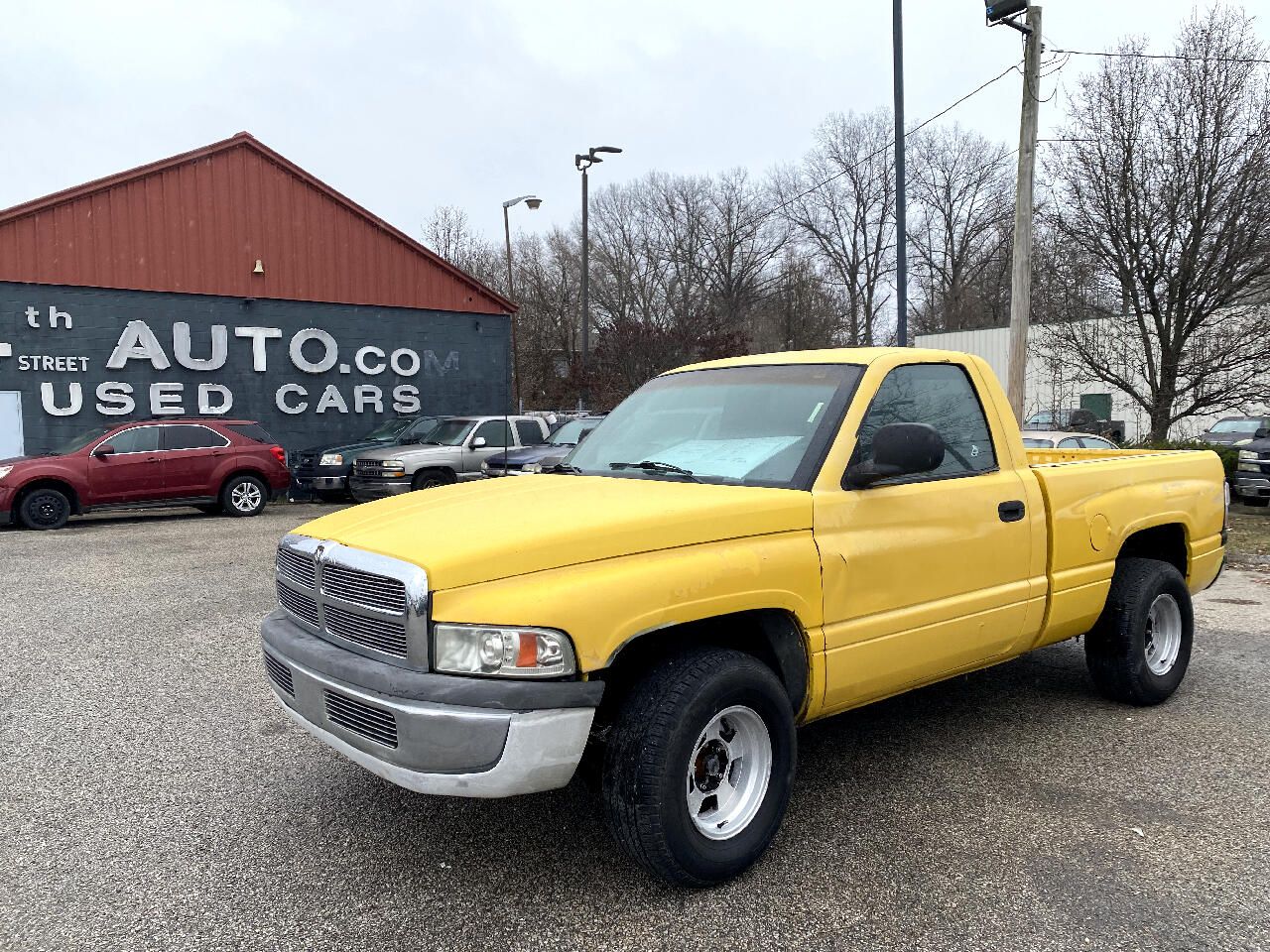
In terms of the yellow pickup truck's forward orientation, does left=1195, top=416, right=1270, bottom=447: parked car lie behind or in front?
behind

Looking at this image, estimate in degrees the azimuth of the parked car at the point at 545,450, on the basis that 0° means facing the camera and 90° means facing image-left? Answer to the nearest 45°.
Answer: approximately 45°

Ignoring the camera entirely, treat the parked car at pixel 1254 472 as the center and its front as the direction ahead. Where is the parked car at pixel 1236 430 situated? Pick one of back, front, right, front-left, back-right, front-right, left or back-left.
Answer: back-right

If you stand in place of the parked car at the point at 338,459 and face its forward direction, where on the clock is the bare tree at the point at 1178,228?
The bare tree is roughly at 8 o'clock from the parked car.

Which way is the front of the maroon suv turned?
to the viewer's left

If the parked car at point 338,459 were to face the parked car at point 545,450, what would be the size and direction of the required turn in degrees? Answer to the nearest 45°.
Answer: approximately 90° to its left

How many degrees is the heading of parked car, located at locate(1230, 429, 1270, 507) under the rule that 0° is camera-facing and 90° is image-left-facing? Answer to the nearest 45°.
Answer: approximately 45°

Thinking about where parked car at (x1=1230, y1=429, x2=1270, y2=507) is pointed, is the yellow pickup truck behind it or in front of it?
in front

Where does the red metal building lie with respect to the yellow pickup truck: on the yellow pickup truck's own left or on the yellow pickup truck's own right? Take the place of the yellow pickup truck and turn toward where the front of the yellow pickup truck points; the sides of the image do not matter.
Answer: on the yellow pickup truck's own right

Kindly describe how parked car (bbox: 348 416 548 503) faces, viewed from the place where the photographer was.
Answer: facing the viewer and to the left of the viewer
